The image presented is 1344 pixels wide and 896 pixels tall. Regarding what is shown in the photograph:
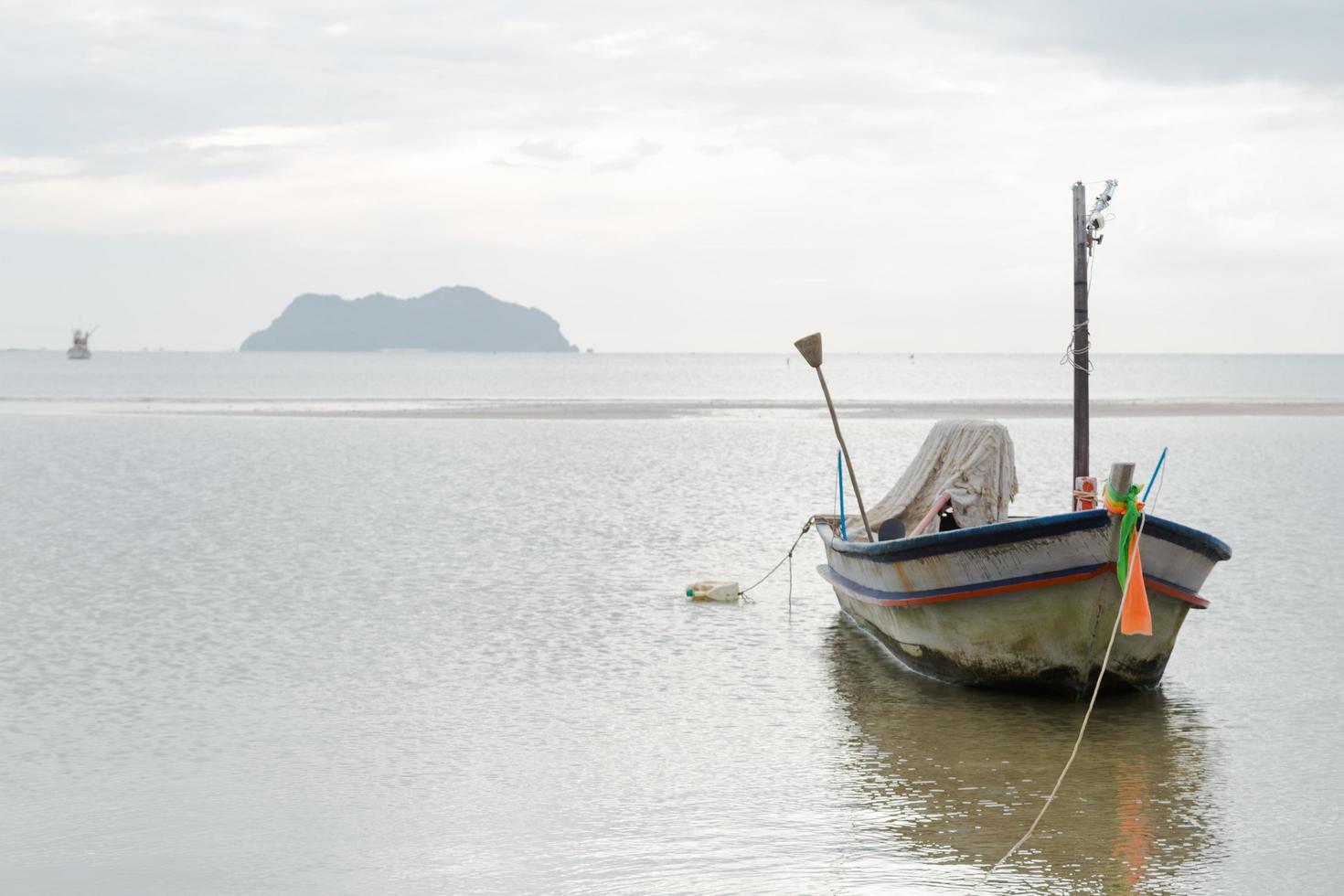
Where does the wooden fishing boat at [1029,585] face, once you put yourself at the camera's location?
facing the viewer and to the right of the viewer

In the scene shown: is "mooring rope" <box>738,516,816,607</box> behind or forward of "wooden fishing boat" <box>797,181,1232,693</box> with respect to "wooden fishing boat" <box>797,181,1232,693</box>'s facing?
behind
